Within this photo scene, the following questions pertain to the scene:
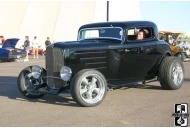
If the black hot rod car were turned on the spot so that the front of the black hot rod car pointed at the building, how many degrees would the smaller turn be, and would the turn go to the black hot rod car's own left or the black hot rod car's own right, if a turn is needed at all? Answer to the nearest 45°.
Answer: approximately 135° to the black hot rod car's own right

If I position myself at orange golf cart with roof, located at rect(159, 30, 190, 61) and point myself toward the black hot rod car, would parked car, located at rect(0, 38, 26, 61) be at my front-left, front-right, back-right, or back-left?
front-right

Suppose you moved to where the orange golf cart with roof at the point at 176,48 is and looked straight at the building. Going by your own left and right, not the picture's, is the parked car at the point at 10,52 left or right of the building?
left

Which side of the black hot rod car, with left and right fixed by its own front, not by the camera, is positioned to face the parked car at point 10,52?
right

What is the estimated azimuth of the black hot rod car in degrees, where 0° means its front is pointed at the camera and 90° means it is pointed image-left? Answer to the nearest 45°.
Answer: approximately 45°
